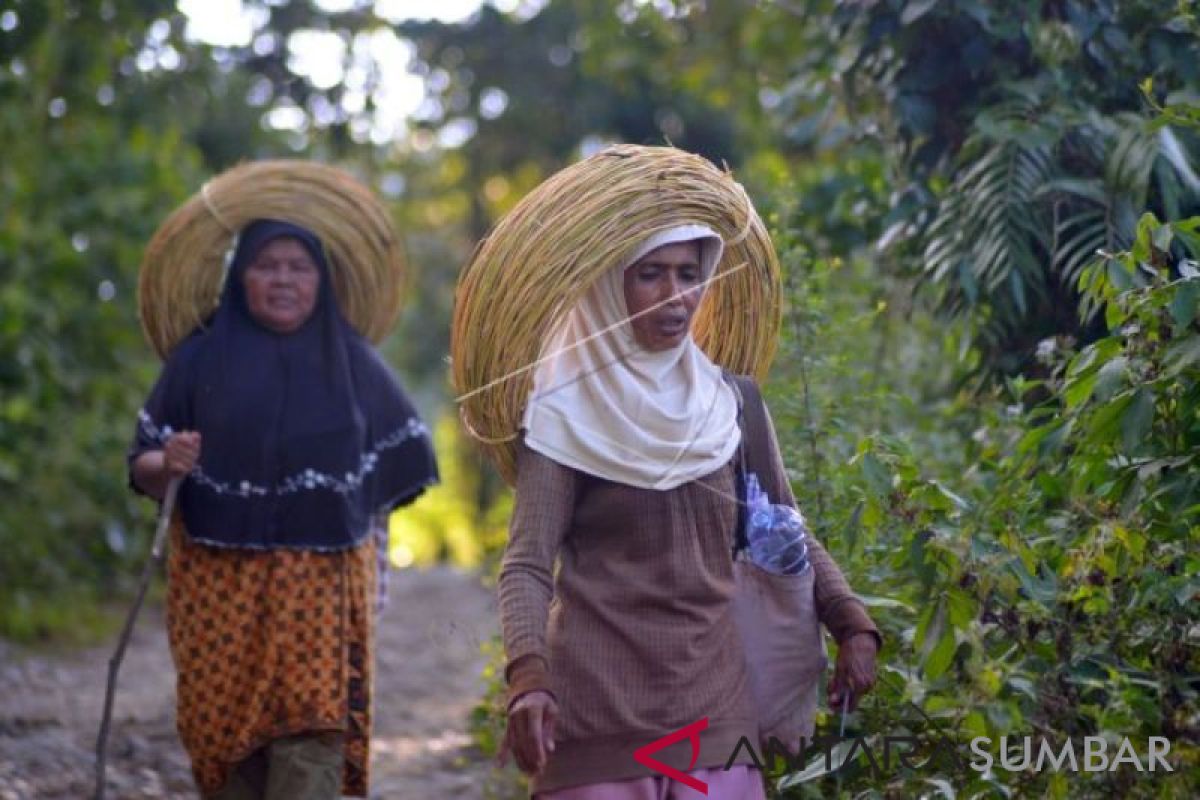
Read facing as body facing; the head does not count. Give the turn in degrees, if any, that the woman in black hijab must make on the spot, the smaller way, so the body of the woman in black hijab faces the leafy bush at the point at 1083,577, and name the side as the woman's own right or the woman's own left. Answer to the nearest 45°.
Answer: approximately 45° to the woman's own left

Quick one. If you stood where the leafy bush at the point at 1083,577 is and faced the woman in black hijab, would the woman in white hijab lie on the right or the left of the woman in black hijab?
left

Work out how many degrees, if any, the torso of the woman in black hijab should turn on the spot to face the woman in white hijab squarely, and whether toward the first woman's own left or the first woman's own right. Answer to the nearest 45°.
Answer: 0° — they already face them

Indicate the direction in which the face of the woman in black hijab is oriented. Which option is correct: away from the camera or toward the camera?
toward the camera

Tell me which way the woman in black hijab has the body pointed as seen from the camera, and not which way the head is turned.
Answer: toward the camera
